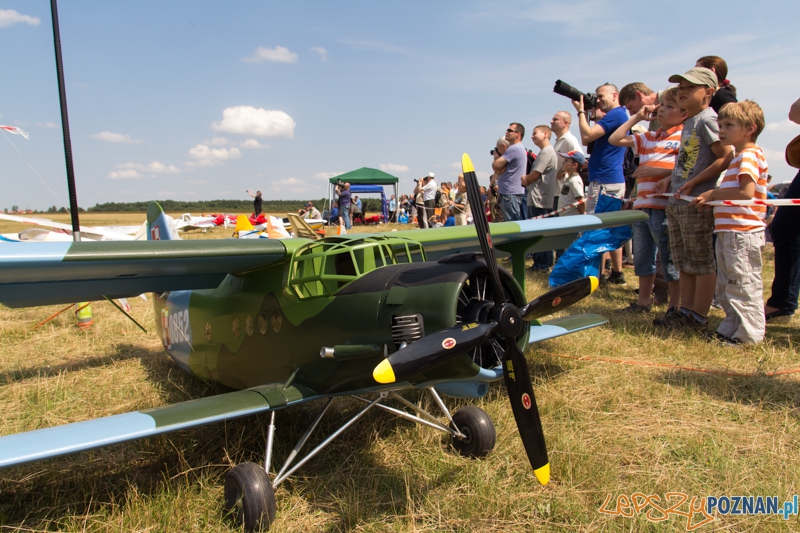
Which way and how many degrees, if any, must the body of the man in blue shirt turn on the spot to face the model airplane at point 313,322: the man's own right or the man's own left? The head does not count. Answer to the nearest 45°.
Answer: approximately 90° to the man's own left

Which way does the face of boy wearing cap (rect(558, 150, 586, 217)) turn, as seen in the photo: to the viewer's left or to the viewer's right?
to the viewer's left

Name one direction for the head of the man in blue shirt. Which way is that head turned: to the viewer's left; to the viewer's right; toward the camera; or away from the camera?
to the viewer's left

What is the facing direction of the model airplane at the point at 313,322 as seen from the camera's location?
facing the viewer and to the right of the viewer

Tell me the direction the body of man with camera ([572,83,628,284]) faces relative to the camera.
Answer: to the viewer's left

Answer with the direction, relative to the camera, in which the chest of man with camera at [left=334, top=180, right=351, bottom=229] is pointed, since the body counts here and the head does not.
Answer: to the viewer's left

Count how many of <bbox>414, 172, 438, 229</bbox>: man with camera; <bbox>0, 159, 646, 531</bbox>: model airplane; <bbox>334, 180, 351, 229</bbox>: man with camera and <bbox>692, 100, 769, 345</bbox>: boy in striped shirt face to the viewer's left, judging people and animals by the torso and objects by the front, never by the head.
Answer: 3

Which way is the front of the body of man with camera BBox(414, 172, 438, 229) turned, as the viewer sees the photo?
to the viewer's left

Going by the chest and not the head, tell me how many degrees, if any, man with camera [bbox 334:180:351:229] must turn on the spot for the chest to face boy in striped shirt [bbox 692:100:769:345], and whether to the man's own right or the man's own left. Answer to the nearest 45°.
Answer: approximately 90° to the man's own left

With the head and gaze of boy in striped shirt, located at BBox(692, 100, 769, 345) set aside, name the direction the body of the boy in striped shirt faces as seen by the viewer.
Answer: to the viewer's left

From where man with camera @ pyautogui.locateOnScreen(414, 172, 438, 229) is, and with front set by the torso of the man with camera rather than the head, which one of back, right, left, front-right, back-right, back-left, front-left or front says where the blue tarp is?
left

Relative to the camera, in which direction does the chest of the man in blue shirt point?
to the viewer's left

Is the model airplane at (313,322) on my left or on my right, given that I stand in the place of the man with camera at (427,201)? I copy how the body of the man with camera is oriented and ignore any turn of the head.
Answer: on my left

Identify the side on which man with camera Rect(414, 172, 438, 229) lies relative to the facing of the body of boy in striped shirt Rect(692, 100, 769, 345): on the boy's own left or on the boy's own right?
on the boy's own right

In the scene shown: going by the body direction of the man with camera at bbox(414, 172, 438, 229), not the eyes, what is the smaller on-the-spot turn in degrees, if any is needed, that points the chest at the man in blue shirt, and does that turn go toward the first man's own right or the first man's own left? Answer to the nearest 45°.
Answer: approximately 90° to the first man's own left
